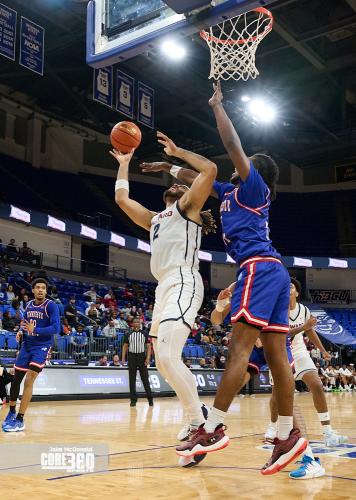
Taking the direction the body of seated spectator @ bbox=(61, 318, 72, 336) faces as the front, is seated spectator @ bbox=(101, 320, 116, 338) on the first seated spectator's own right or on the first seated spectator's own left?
on the first seated spectator's own left

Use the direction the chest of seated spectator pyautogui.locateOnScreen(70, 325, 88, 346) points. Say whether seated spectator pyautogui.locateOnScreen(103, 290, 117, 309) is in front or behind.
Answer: behind

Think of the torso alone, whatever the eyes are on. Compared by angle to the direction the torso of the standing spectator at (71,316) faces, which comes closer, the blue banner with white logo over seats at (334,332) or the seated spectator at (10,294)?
the blue banner with white logo over seats

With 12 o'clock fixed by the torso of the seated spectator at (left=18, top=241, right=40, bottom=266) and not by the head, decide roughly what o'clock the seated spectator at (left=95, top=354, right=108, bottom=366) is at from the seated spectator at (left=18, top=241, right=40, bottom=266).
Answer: the seated spectator at (left=95, top=354, right=108, bottom=366) is roughly at 1 o'clock from the seated spectator at (left=18, top=241, right=40, bottom=266).

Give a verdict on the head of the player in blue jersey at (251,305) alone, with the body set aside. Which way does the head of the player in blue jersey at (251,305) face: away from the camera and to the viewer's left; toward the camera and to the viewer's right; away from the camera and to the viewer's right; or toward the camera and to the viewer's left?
away from the camera and to the viewer's left

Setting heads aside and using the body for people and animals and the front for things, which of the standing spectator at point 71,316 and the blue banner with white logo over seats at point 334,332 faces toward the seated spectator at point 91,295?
the blue banner with white logo over seats

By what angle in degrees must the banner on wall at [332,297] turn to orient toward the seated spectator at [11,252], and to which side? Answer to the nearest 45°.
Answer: approximately 45° to its right
